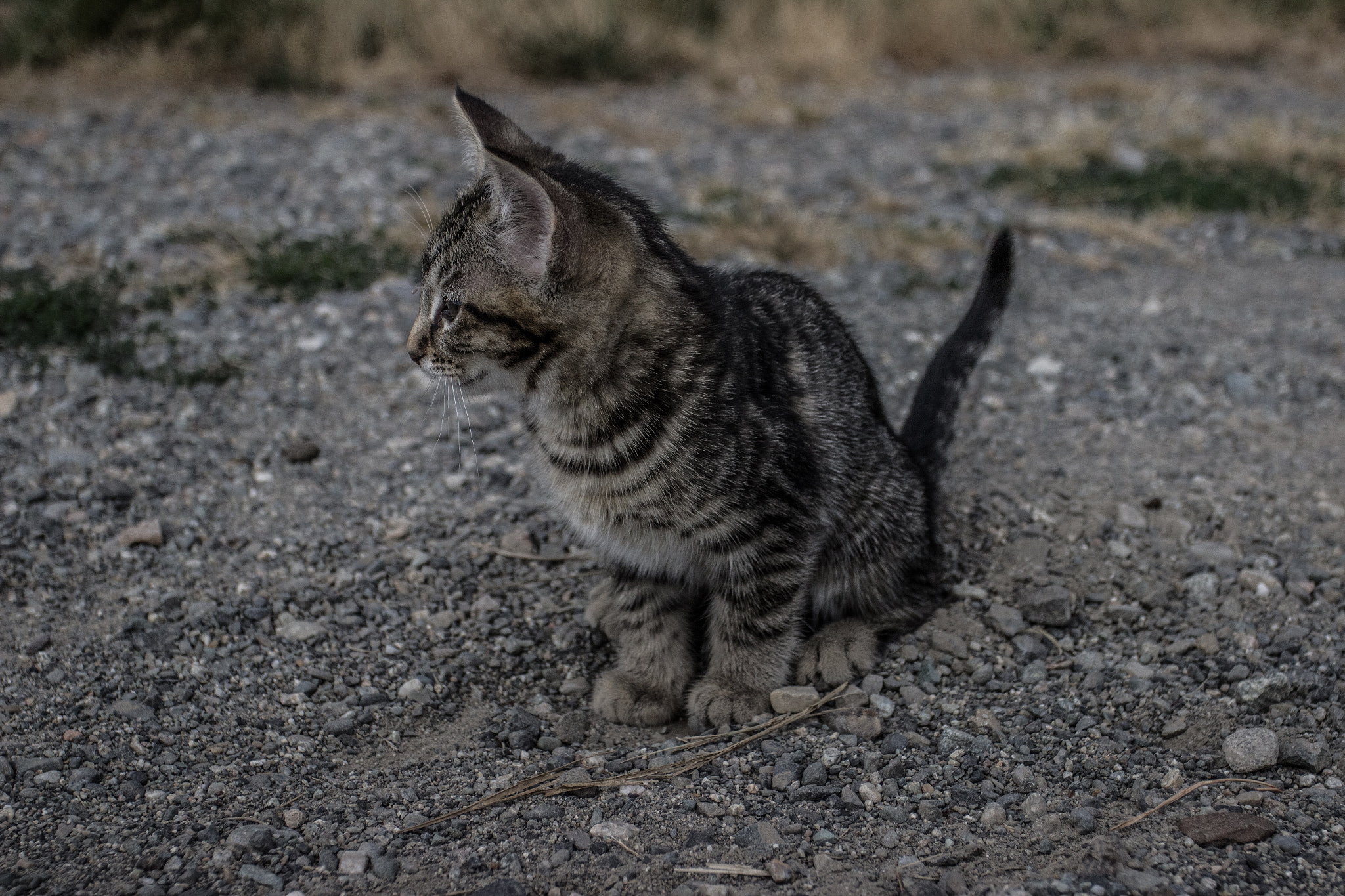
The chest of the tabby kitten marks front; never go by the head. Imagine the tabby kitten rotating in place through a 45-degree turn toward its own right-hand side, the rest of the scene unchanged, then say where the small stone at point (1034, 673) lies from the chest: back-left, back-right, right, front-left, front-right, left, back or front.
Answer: back

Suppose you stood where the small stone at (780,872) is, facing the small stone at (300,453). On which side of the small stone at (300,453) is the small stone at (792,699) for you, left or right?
right

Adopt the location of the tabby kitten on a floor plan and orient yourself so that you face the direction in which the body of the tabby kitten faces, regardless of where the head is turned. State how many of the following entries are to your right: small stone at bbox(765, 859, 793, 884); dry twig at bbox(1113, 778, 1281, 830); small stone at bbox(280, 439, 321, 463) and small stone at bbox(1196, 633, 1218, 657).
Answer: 1

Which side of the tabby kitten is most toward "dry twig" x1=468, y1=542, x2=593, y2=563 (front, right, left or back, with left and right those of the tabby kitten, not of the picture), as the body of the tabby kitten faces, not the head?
right

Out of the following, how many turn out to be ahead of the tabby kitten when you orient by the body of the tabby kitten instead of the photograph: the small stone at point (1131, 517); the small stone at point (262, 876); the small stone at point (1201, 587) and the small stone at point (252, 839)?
2

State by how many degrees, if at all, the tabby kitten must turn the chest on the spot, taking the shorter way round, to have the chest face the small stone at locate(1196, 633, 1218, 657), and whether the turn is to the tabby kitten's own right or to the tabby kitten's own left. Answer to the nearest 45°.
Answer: approximately 135° to the tabby kitten's own left

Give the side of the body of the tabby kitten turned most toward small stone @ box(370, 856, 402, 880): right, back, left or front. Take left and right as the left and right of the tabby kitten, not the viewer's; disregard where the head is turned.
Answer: front

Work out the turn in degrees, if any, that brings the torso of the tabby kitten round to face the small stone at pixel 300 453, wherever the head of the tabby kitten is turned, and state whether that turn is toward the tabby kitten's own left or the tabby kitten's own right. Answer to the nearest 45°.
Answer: approximately 90° to the tabby kitten's own right

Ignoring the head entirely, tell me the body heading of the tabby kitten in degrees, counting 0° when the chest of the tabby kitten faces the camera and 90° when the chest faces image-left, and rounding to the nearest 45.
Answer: approximately 45°
